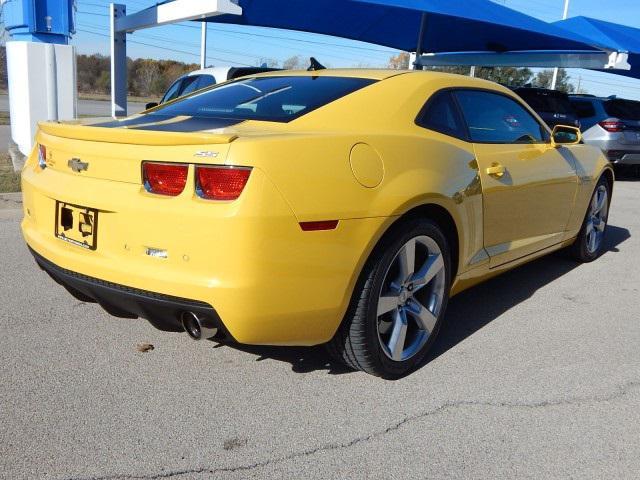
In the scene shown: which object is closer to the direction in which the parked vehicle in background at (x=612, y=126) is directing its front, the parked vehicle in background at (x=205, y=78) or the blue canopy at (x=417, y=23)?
the blue canopy

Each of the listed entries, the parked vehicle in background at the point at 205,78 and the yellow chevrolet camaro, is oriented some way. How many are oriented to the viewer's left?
1

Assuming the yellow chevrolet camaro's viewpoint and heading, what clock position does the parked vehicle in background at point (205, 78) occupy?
The parked vehicle in background is roughly at 10 o'clock from the yellow chevrolet camaro.

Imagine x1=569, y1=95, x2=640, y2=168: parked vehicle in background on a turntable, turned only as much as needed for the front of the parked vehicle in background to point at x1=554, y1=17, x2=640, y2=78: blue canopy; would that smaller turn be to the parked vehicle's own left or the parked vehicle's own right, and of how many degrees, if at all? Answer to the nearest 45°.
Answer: approximately 45° to the parked vehicle's own right

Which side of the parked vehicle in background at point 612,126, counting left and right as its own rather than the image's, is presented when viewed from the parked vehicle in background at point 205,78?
left

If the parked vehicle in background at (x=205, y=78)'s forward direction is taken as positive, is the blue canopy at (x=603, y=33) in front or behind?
behind

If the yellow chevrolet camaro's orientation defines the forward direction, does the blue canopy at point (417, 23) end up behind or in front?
in front

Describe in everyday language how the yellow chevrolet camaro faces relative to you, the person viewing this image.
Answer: facing away from the viewer and to the right of the viewer

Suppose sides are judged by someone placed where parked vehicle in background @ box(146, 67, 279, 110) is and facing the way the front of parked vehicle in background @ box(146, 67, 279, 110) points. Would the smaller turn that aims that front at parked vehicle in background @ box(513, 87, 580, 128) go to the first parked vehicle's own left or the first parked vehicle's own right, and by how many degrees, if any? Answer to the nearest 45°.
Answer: approximately 180°

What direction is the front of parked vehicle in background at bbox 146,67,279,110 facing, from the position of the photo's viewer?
facing to the left of the viewer

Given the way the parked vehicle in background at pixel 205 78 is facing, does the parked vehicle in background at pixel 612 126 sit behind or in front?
behind

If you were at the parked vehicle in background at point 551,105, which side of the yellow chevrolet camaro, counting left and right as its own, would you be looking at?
front

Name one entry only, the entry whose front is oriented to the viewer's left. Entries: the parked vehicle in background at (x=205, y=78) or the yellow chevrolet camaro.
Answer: the parked vehicle in background

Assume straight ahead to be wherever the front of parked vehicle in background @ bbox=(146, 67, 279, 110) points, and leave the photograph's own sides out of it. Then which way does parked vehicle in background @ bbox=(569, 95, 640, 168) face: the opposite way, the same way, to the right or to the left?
to the right

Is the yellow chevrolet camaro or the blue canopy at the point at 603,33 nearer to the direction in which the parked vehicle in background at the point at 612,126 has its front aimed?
the blue canopy

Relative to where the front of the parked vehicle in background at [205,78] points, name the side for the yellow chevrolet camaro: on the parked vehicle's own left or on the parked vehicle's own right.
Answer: on the parked vehicle's own left

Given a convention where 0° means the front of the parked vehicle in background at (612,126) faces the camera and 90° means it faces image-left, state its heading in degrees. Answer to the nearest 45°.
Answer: approximately 135°
